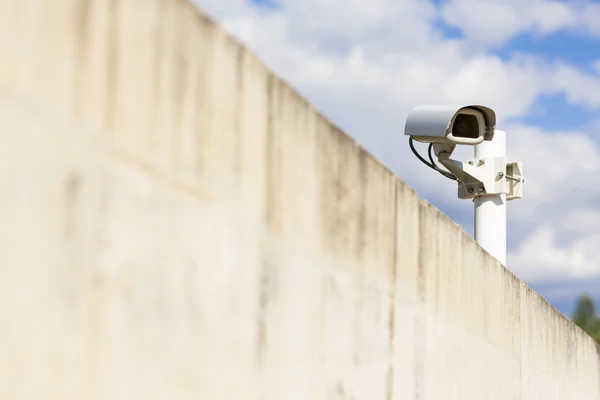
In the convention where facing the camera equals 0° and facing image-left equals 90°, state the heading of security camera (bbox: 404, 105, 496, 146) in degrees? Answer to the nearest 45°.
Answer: approximately 315°
